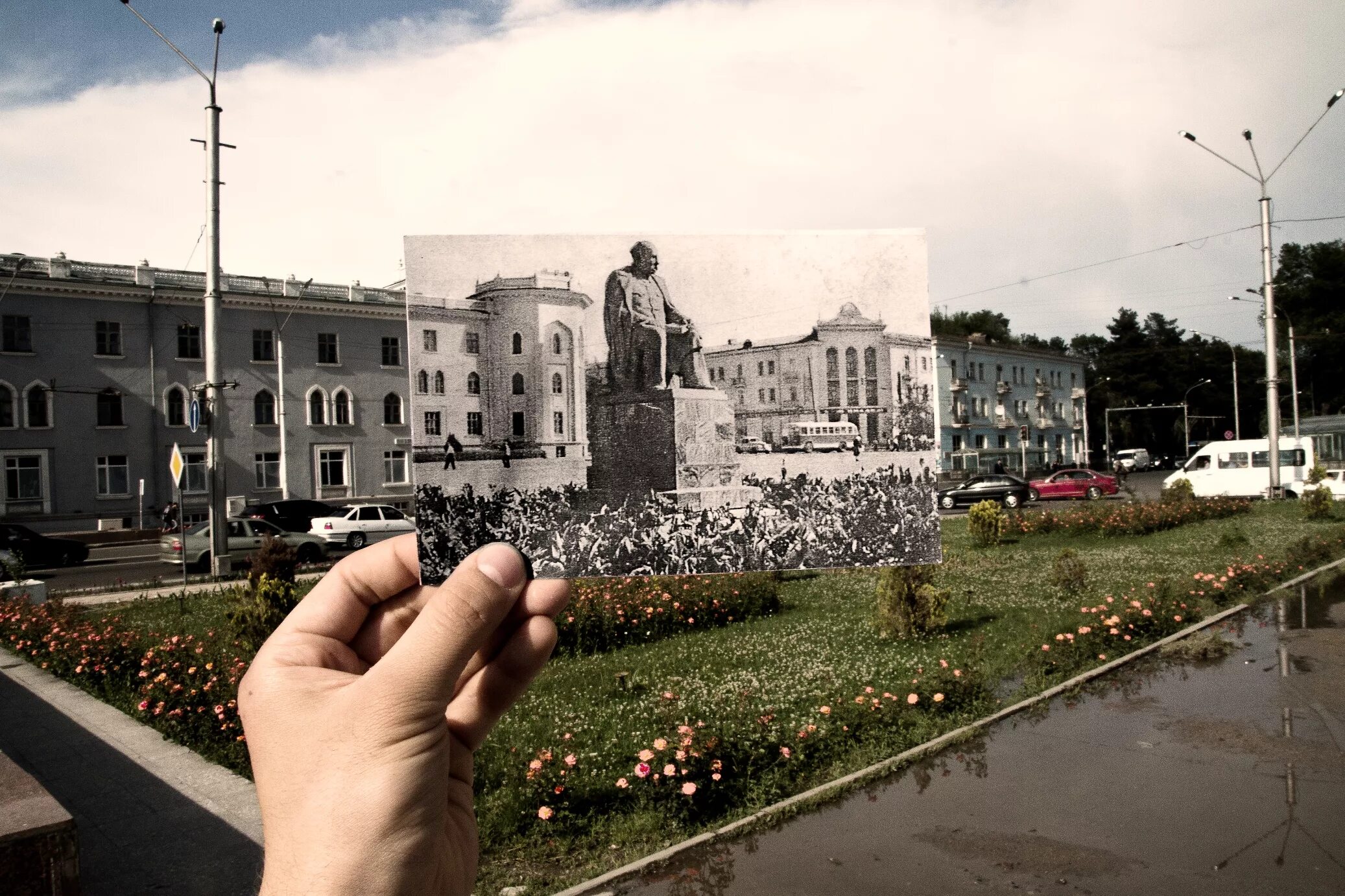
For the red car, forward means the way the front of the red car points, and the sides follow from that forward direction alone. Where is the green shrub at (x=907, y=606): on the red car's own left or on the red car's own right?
on the red car's own left

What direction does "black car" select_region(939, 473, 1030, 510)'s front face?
to the viewer's left

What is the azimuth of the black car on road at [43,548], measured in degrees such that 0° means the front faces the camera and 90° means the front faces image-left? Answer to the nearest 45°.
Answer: approximately 270°

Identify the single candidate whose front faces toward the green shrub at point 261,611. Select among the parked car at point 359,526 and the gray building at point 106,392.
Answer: the gray building

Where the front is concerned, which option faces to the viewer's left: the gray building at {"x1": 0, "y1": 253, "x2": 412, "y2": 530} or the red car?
the red car

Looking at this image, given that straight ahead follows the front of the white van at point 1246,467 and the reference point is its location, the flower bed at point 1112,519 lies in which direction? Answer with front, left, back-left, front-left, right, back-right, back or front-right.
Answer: left

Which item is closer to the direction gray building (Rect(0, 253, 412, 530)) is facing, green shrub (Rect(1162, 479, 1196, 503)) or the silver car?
the silver car

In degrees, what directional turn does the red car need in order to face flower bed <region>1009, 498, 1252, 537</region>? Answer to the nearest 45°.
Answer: approximately 90° to its left

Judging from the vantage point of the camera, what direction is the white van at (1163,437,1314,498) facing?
facing to the left of the viewer

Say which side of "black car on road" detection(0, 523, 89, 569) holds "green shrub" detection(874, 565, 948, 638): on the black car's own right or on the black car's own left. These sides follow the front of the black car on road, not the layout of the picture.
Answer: on the black car's own right

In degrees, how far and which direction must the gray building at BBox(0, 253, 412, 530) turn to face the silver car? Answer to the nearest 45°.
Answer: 0° — it already faces it

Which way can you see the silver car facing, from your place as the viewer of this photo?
facing away from the viewer and to the right of the viewer

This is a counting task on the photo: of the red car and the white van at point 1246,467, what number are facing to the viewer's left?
2

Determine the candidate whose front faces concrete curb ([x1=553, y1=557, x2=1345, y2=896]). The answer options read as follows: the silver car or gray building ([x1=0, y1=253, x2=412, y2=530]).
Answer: the gray building
